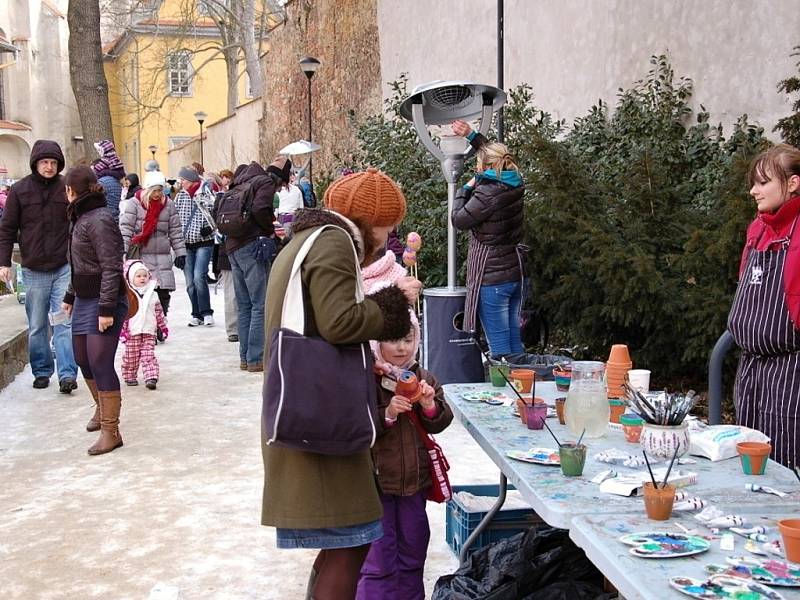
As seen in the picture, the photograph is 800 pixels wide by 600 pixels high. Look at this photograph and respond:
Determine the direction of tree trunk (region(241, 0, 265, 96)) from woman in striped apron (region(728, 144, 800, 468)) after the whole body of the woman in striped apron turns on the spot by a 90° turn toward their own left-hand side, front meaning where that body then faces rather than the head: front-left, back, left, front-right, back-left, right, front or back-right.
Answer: back

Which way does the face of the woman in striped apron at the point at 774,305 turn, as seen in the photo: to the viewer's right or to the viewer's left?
to the viewer's left

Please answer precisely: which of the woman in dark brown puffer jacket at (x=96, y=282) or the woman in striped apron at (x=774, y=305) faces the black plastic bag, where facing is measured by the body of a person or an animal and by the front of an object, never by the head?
the woman in striped apron

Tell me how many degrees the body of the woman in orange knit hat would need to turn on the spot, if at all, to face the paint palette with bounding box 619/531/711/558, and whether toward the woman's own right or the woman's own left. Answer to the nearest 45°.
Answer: approximately 45° to the woman's own right

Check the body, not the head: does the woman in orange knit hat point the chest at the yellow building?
no

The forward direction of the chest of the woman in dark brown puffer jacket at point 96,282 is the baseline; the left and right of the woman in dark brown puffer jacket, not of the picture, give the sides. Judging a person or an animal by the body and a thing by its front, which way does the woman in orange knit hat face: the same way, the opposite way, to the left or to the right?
the opposite way

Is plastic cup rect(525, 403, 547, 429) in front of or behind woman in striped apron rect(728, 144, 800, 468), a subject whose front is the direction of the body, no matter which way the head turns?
in front

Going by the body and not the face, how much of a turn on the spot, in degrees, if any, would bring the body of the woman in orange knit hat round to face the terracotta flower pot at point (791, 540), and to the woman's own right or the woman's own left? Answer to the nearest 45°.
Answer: approximately 45° to the woman's own right

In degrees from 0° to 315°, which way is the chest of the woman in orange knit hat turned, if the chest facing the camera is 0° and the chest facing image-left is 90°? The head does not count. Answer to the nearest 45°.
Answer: approximately 270°

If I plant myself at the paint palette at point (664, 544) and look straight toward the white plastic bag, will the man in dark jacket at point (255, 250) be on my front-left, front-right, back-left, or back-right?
front-left

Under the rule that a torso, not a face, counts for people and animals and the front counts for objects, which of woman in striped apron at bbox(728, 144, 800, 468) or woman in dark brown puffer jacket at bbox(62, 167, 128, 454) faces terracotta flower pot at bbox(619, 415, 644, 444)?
the woman in striped apron

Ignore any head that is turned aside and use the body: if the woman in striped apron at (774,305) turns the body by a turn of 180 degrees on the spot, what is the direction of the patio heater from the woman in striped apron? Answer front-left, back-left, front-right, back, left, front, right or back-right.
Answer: left
